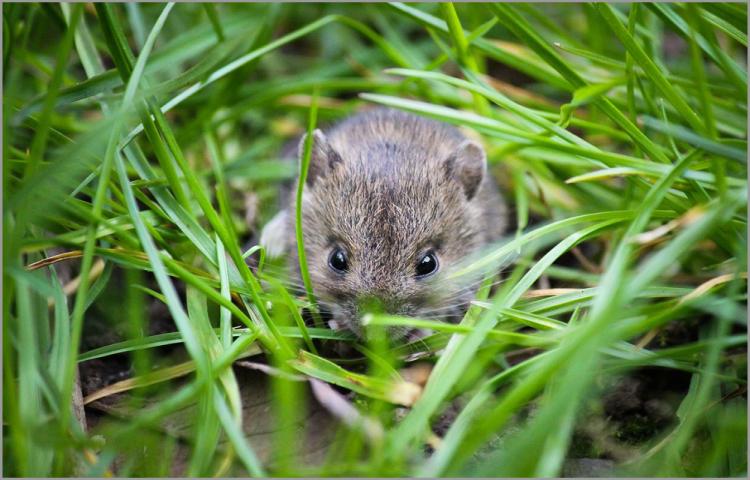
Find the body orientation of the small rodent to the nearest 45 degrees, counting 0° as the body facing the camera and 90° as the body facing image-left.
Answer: approximately 0°
